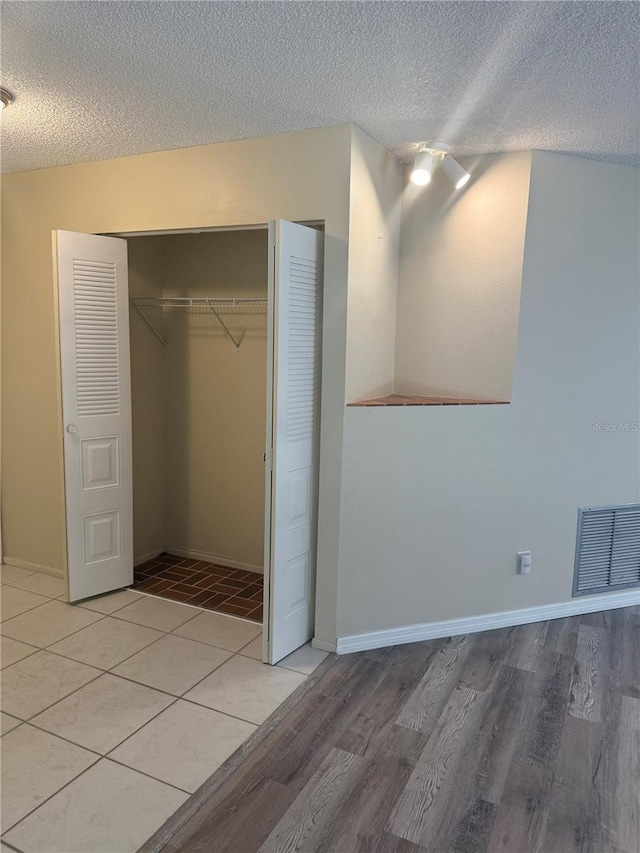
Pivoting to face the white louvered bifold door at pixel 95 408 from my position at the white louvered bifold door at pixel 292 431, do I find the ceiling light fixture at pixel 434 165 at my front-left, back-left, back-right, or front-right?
back-right

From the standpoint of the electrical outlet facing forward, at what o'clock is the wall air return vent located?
The wall air return vent is roughly at 9 o'clock from the electrical outlet.

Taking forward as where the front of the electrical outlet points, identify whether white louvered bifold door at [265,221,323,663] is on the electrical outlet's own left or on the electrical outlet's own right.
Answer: on the electrical outlet's own right

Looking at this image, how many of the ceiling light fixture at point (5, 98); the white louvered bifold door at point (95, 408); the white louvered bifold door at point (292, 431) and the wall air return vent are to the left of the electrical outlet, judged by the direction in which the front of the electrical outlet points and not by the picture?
1

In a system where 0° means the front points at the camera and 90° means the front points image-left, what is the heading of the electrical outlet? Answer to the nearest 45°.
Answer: approximately 315°

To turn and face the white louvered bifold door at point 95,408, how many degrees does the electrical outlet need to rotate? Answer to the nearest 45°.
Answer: approximately 135° to its right

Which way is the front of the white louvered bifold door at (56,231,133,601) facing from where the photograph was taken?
facing the viewer and to the right of the viewer

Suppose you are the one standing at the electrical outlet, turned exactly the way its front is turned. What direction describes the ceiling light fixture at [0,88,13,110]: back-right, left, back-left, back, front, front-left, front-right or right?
right
